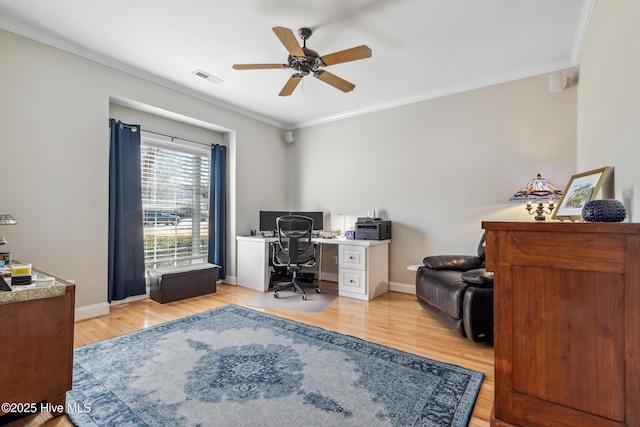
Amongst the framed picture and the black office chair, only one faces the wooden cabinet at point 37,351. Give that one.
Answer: the framed picture

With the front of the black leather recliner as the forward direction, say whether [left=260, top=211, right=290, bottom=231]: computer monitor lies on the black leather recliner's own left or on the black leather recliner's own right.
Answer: on the black leather recliner's own right

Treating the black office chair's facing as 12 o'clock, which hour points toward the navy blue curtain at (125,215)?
The navy blue curtain is roughly at 9 o'clock from the black office chair.

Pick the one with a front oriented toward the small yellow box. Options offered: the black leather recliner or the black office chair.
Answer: the black leather recliner

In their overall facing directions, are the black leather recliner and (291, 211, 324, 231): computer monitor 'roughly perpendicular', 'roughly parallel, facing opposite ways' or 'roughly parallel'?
roughly perpendicular

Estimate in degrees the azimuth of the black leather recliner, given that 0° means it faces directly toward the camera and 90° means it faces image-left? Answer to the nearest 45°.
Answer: approximately 45°

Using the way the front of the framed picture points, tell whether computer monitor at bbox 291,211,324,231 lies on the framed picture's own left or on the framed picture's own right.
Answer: on the framed picture's own right

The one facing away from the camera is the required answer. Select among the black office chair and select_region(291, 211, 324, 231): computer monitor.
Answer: the black office chair

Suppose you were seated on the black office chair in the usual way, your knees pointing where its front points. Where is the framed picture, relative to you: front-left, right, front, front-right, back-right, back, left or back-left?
back-right

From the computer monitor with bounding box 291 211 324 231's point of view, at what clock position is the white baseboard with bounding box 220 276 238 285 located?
The white baseboard is roughly at 3 o'clock from the computer monitor.

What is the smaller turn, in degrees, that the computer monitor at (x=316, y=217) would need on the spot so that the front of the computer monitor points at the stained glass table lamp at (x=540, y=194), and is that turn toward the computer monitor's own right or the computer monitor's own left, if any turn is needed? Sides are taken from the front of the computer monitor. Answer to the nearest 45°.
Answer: approximately 45° to the computer monitor's own left

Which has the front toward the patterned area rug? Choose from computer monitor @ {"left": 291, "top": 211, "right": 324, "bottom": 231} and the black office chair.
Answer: the computer monitor

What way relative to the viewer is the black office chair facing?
away from the camera
